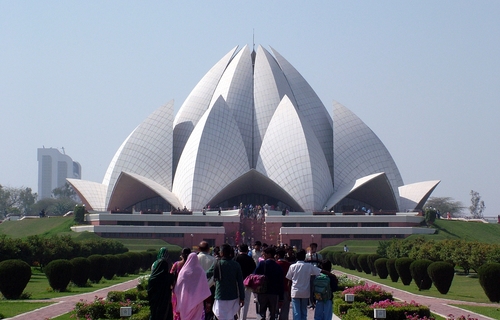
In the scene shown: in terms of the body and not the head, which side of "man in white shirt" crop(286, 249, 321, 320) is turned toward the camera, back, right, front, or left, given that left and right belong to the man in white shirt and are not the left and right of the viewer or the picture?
back

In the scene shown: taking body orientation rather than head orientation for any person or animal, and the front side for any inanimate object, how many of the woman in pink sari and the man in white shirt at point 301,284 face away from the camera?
2

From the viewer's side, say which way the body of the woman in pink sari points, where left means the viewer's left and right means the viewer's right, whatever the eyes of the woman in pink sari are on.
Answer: facing away from the viewer

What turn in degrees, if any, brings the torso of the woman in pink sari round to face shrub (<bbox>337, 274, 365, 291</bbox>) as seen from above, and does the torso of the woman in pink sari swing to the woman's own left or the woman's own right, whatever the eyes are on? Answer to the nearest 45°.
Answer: approximately 45° to the woman's own right

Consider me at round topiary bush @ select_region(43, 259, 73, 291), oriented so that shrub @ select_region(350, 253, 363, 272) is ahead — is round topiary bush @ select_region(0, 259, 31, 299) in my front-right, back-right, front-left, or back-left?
back-right
